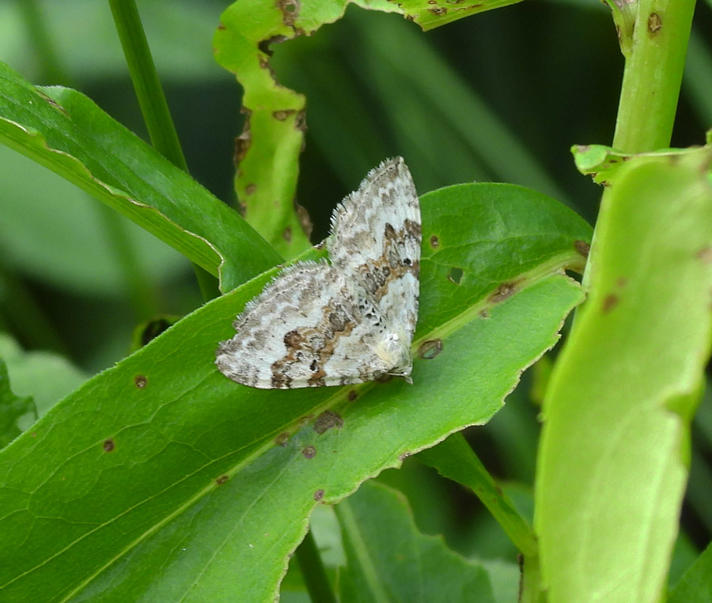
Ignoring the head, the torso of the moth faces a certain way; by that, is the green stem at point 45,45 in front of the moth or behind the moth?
behind

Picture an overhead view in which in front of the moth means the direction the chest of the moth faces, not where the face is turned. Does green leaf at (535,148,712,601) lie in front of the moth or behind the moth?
in front

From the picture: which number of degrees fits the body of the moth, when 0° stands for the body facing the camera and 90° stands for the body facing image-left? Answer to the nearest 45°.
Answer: approximately 315°

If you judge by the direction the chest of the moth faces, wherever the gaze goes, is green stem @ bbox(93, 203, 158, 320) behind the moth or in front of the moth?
behind

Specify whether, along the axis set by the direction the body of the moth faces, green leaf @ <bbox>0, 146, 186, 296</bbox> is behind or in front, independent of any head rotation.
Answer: behind
